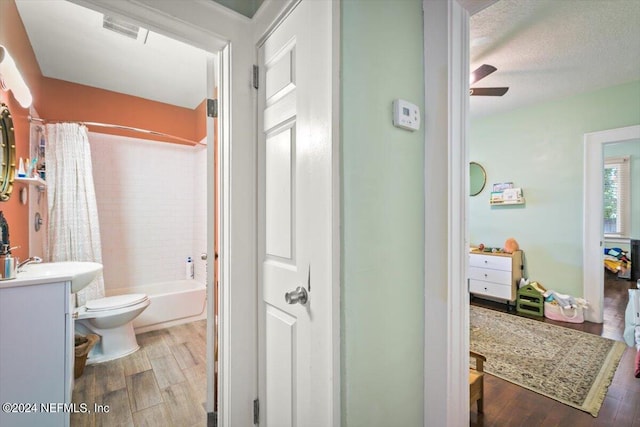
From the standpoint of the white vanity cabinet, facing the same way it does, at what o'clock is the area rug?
The area rug is roughly at 1 o'clock from the white vanity cabinet.

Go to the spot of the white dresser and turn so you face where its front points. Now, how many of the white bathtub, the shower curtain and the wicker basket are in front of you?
3

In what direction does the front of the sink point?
to the viewer's right

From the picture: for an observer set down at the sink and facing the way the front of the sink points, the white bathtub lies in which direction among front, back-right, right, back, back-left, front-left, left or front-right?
front-left

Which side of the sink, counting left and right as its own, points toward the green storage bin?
front

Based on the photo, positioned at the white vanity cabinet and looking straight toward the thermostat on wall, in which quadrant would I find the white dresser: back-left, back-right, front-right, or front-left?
front-left

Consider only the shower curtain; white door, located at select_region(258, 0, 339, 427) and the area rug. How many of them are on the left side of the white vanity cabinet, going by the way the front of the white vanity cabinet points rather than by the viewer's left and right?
1

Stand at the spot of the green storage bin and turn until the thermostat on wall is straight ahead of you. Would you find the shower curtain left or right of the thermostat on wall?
right

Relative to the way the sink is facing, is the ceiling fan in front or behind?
in front

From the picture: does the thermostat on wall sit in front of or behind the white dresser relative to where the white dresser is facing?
in front

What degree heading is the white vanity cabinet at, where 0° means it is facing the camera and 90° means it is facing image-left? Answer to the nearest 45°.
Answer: approximately 270°

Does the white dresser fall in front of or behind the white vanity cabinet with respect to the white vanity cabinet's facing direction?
in front

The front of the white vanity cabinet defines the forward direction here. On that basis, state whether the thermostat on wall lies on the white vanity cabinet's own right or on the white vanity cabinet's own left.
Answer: on the white vanity cabinet's own right
